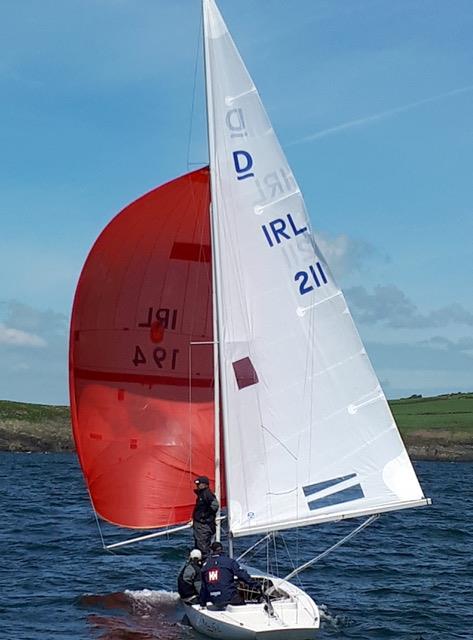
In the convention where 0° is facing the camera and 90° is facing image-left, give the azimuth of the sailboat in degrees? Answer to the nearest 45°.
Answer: approximately 135°
